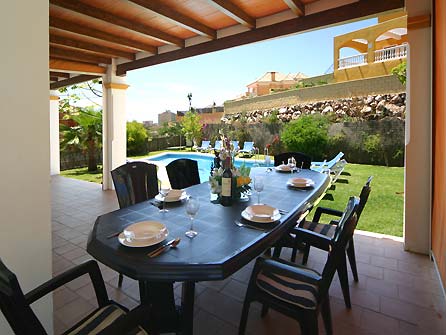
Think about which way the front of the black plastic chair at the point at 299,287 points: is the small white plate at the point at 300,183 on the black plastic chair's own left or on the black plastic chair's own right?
on the black plastic chair's own right

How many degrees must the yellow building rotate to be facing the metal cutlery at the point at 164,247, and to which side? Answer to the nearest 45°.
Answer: approximately 45° to its left

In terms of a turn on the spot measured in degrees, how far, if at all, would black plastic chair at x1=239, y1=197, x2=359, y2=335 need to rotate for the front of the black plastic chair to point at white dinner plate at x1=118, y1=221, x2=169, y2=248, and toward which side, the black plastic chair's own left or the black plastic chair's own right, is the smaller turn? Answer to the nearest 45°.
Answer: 0° — it already faces it

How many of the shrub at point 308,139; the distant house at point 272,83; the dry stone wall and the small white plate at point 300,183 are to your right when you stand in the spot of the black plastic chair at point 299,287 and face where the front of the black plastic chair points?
4

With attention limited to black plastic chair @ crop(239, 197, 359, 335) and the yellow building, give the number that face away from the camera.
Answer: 0

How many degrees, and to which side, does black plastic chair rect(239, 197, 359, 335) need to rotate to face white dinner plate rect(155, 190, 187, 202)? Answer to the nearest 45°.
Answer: approximately 45° to its right

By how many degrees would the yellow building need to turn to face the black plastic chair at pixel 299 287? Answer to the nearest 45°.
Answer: approximately 45° to its left

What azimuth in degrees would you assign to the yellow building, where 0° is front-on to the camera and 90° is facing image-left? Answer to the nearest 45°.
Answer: approximately 45°

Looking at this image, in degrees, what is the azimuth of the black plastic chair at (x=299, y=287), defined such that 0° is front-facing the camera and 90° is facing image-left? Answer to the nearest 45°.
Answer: approximately 90°

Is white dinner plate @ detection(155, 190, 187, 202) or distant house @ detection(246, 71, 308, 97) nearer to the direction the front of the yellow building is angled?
the white dinner plate
